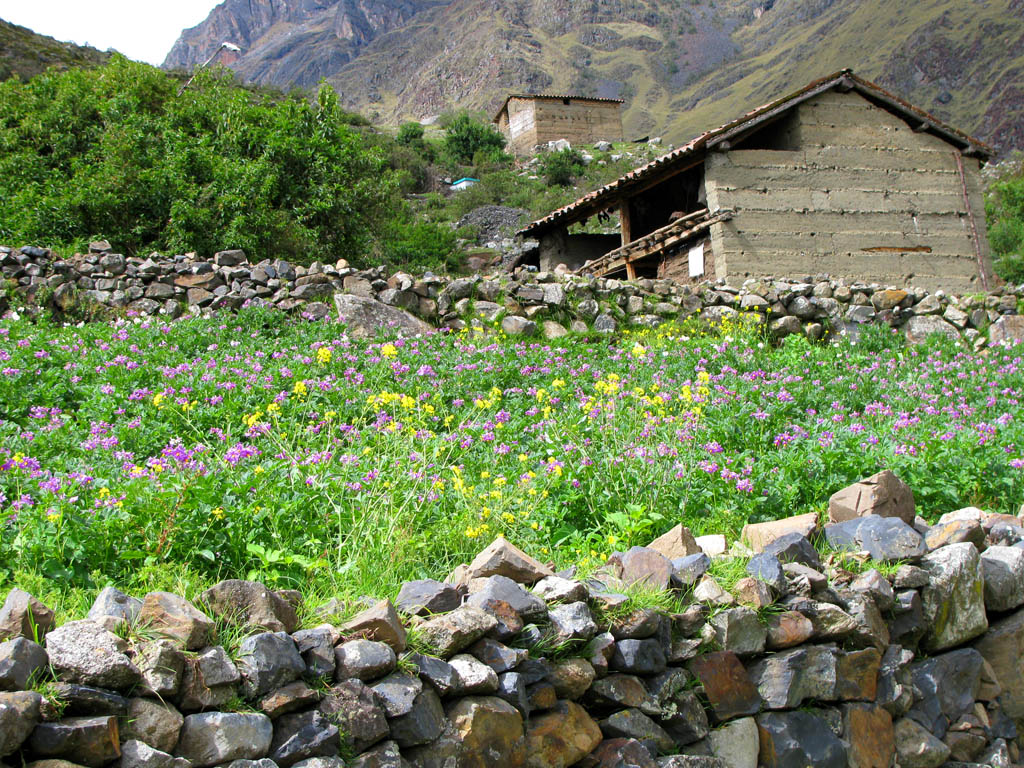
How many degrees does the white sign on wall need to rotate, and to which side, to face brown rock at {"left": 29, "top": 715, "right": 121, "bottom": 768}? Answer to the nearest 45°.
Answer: approximately 45° to its left

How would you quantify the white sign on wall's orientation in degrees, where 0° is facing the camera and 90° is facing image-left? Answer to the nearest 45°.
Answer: approximately 45°

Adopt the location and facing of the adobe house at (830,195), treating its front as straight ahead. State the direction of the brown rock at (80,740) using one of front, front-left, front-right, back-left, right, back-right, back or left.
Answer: front-left

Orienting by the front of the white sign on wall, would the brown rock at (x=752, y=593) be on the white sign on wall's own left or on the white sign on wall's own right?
on the white sign on wall's own left

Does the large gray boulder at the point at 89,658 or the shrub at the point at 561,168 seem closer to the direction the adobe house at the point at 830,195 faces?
the large gray boulder

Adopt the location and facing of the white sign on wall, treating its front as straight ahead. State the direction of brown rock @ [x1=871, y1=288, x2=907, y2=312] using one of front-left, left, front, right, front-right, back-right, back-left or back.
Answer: left

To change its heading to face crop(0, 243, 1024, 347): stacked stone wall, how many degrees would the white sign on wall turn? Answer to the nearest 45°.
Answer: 0° — it already faces it

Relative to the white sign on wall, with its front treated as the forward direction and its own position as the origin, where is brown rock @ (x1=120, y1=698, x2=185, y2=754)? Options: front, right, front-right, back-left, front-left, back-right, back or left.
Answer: front-left

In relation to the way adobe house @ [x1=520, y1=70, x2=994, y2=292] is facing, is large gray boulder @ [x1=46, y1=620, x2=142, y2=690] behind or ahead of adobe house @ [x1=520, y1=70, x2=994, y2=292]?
ahead

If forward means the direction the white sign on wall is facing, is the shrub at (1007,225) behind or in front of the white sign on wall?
behind

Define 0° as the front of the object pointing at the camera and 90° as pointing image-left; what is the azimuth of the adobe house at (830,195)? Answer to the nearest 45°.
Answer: approximately 45°
